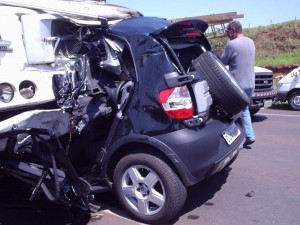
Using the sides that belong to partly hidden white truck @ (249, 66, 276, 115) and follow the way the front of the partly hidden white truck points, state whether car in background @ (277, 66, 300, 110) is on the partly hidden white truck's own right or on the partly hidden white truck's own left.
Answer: on the partly hidden white truck's own left

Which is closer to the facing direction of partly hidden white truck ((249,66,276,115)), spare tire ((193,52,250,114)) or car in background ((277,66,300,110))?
the spare tire

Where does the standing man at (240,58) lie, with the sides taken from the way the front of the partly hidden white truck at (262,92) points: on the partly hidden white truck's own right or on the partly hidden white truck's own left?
on the partly hidden white truck's own right

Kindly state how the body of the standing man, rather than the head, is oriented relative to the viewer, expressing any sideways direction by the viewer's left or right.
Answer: facing away from the viewer and to the left of the viewer

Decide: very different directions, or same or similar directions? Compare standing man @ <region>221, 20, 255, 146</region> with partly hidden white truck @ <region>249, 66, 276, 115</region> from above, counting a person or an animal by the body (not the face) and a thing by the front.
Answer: very different directions

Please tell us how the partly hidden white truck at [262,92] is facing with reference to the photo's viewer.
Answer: facing the viewer and to the right of the viewer
